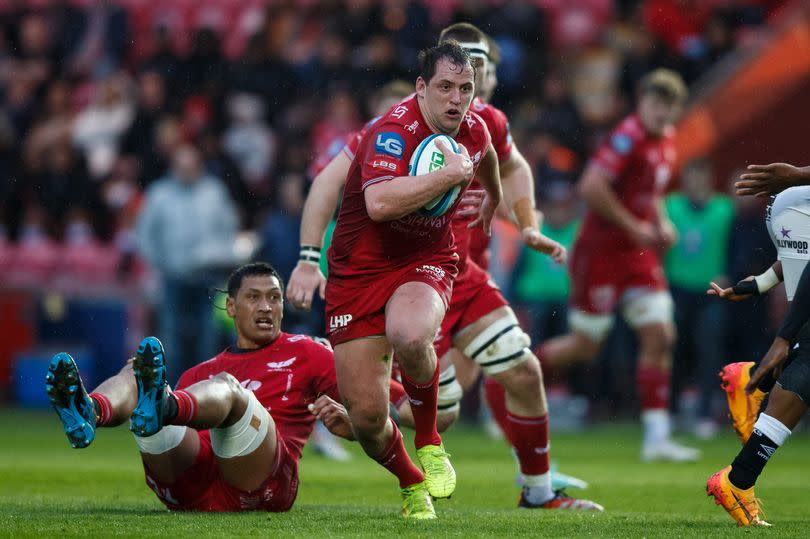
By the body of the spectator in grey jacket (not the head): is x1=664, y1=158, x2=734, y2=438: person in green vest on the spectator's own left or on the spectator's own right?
on the spectator's own left

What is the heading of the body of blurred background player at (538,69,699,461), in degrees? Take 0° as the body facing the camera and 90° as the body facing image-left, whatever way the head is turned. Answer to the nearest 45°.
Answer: approximately 315°

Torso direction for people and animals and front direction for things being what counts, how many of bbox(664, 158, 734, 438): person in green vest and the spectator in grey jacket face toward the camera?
2

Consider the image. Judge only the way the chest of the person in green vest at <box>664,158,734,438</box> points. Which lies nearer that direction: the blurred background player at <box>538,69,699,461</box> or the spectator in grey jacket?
the blurred background player

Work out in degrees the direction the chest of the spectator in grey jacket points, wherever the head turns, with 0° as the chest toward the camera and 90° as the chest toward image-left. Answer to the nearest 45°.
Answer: approximately 0°

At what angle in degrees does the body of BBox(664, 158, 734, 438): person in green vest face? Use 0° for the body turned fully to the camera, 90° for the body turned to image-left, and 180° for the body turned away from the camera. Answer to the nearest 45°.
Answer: approximately 0°

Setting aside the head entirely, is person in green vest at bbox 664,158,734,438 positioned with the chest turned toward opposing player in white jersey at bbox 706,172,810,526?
yes

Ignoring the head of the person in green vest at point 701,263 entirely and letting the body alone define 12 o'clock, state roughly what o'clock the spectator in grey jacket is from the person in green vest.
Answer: The spectator in grey jacket is roughly at 3 o'clock from the person in green vest.
